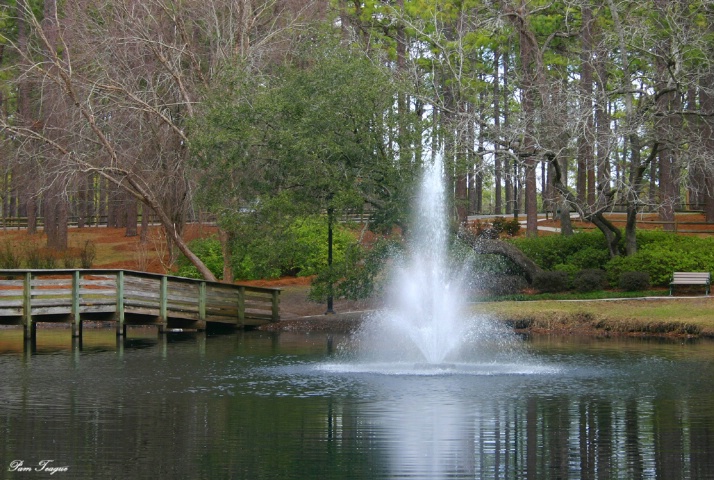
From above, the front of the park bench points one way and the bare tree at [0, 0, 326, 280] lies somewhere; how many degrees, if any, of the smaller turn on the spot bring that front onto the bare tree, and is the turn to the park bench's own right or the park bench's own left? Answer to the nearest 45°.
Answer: approximately 90° to the park bench's own right

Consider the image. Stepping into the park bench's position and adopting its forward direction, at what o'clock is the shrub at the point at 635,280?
The shrub is roughly at 3 o'clock from the park bench.

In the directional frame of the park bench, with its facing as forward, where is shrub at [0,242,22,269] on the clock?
The shrub is roughly at 3 o'clock from the park bench.

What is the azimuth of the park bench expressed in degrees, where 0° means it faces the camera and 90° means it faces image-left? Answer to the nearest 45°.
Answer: approximately 0°

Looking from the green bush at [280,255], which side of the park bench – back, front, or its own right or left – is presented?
right

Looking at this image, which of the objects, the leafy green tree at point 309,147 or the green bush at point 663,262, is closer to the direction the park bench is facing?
the leafy green tree

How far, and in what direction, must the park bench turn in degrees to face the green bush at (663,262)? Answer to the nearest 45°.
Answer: approximately 135° to its right

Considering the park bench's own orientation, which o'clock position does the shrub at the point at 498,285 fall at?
The shrub is roughly at 3 o'clock from the park bench.

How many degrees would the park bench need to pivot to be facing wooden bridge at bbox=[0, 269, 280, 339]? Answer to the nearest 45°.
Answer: approximately 45° to its right

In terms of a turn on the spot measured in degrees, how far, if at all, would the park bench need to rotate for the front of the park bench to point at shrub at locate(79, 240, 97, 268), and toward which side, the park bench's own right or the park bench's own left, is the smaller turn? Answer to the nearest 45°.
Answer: approximately 90° to the park bench's own right

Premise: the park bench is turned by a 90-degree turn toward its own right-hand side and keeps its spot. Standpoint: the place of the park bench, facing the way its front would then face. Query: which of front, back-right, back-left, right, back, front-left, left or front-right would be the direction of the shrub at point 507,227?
front-right

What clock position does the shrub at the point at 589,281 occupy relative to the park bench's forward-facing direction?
The shrub is roughly at 3 o'clock from the park bench.

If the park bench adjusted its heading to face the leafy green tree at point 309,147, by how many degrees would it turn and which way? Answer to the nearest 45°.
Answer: approximately 45° to its right

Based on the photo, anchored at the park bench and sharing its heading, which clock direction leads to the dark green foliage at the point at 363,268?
The dark green foliage is roughly at 2 o'clock from the park bench.
